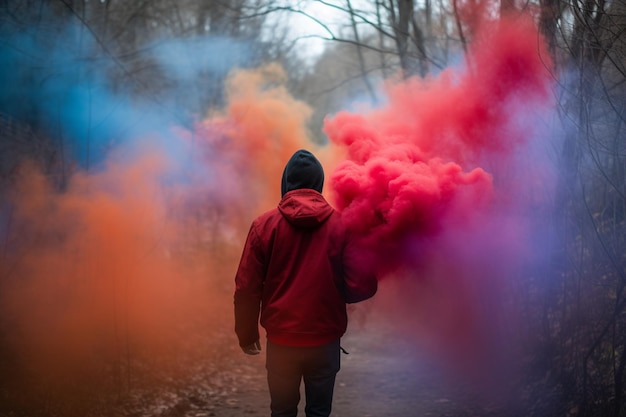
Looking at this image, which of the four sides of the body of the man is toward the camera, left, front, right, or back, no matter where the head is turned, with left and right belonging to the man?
back

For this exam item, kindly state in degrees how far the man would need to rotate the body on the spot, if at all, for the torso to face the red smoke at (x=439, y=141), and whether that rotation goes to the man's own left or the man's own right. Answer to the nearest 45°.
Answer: approximately 45° to the man's own right

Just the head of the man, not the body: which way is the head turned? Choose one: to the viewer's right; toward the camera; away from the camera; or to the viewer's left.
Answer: away from the camera

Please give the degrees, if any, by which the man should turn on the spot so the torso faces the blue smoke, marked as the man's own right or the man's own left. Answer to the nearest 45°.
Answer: approximately 45° to the man's own left
